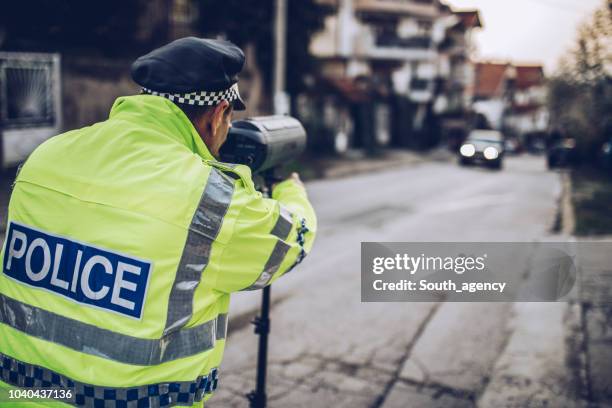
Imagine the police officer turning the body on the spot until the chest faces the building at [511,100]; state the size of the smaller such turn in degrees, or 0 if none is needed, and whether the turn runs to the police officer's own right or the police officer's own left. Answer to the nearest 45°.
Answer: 0° — they already face it

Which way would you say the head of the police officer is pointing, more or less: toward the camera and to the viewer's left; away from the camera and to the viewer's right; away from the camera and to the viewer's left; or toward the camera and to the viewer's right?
away from the camera and to the viewer's right

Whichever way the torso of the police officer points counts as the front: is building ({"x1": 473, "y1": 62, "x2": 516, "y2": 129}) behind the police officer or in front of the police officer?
in front

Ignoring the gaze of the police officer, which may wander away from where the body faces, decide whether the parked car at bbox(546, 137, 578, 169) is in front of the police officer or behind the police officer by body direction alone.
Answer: in front

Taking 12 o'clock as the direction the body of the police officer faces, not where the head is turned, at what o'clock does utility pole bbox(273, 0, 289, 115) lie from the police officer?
The utility pole is roughly at 11 o'clock from the police officer.

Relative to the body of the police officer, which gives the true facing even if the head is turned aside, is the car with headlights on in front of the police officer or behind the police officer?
in front

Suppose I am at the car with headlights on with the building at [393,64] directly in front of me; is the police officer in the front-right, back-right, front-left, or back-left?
back-left

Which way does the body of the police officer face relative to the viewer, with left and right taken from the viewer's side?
facing away from the viewer and to the right of the viewer
